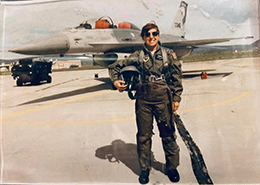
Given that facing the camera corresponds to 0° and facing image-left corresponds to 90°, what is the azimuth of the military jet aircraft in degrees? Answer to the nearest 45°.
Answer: approximately 45°
